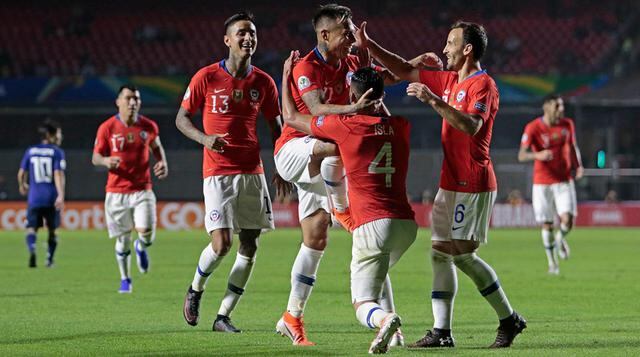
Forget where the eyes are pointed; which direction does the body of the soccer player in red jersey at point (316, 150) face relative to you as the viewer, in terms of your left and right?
facing the viewer and to the right of the viewer

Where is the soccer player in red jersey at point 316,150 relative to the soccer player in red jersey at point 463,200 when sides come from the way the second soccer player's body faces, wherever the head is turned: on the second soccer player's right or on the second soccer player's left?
on the second soccer player's right

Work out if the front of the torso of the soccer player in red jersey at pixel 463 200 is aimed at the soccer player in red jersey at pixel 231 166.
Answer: no

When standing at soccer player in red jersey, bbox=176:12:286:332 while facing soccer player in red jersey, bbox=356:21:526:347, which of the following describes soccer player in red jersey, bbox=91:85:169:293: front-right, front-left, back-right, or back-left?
back-left

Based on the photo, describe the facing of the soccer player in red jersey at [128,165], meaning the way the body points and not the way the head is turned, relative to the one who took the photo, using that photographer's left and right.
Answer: facing the viewer

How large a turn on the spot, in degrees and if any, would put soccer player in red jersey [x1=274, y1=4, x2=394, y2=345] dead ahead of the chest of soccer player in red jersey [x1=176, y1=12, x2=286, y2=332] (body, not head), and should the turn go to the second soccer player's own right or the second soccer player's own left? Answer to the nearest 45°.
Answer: approximately 45° to the second soccer player's own left

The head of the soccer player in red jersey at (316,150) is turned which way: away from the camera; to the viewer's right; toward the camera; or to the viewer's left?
to the viewer's right

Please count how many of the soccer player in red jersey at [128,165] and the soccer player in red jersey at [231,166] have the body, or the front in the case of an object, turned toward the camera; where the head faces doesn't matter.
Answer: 2

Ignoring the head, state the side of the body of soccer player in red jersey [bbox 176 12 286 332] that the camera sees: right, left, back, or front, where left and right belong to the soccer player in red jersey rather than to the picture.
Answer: front

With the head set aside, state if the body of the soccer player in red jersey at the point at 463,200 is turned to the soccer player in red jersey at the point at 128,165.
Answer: no

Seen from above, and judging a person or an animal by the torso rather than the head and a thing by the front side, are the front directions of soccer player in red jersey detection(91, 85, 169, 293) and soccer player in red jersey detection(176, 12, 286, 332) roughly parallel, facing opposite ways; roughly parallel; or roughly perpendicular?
roughly parallel

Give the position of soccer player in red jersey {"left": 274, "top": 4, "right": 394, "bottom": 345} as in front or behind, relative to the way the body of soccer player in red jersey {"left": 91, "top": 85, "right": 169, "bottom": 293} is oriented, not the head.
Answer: in front

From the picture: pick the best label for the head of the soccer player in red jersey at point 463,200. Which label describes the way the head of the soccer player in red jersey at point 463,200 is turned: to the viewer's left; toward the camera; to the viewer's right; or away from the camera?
to the viewer's left
